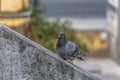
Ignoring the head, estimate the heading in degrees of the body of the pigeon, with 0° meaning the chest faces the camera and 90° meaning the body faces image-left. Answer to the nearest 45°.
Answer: approximately 45°

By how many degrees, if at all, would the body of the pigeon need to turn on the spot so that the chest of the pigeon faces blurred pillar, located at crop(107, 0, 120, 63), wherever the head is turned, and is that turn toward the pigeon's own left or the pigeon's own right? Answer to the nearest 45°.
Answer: approximately 135° to the pigeon's own right

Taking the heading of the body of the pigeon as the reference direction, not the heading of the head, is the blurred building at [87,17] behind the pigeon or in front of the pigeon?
behind

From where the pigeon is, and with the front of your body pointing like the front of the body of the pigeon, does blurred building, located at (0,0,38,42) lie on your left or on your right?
on your right

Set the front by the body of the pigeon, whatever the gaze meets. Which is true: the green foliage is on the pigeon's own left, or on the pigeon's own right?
on the pigeon's own right

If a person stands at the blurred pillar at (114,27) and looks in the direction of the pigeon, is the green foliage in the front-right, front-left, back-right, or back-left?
front-right
